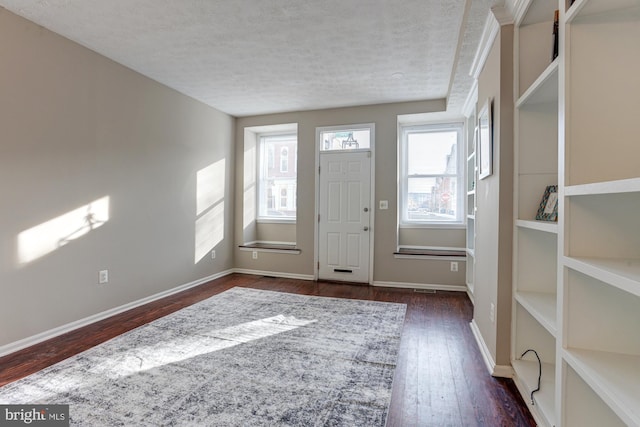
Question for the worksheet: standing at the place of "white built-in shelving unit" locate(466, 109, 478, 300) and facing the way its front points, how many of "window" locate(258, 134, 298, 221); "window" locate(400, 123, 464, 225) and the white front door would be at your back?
0

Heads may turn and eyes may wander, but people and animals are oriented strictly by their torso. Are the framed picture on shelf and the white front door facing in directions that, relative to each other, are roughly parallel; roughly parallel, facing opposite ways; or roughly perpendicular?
roughly perpendicular

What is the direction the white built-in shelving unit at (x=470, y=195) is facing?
to the viewer's left

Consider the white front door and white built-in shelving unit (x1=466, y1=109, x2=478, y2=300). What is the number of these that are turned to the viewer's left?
1

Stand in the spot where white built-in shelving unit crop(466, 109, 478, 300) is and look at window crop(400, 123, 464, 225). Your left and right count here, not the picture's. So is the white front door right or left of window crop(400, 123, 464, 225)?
left

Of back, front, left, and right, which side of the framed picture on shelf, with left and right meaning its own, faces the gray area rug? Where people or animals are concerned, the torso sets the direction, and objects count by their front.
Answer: front

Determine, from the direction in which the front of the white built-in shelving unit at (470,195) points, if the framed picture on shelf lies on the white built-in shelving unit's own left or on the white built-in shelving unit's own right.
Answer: on the white built-in shelving unit's own left

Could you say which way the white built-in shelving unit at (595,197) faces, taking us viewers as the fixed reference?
facing the viewer and to the left of the viewer

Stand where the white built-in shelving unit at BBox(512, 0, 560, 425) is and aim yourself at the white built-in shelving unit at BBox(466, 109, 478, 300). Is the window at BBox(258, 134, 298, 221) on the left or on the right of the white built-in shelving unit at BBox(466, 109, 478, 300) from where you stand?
left

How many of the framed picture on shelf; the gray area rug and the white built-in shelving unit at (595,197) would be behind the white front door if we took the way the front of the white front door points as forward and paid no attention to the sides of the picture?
0

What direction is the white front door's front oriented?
toward the camera

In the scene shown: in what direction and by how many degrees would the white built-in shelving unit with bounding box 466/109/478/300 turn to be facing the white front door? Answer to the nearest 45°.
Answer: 0° — it already faces it

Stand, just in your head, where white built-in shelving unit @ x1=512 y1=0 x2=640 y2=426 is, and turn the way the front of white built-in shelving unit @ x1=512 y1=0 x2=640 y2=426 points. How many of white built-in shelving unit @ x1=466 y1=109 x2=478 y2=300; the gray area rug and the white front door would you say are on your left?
0

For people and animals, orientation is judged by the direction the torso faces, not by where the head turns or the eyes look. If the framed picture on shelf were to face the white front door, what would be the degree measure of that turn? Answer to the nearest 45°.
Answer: approximately 90° to its right

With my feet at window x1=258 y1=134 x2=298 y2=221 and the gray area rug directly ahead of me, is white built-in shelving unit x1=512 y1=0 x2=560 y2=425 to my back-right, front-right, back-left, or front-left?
front-left

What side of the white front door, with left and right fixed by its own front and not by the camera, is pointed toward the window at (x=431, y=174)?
left

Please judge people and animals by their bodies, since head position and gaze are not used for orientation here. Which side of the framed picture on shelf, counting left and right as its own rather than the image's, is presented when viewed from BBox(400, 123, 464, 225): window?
right

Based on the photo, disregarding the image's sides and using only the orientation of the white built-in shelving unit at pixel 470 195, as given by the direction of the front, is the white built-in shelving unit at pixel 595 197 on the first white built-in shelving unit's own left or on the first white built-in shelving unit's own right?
on the first white built-in shelving unit's own left
